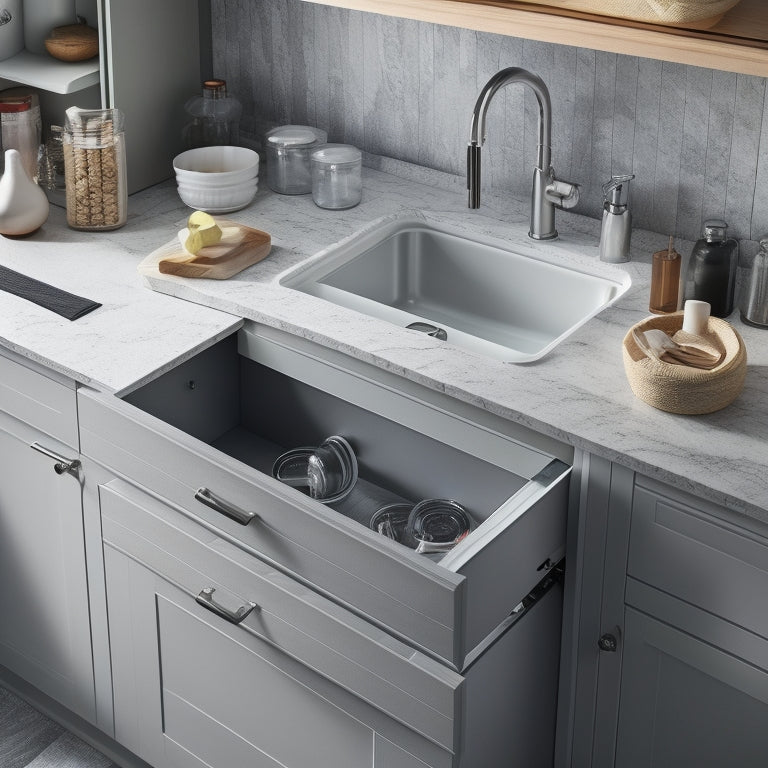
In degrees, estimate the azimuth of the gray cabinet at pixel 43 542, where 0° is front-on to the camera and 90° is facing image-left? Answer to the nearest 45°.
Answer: approximately 45°

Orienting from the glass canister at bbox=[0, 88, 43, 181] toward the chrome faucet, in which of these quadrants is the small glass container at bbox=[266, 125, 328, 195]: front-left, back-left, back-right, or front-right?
front-left

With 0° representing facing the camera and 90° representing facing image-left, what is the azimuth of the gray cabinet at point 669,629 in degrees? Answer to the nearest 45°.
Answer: approximately 45°

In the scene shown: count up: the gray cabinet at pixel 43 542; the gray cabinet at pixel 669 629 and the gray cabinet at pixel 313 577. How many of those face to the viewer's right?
0

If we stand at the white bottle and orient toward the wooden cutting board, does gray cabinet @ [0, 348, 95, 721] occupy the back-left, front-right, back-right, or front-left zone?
front-right
